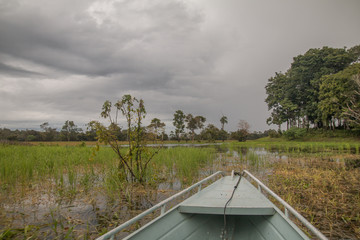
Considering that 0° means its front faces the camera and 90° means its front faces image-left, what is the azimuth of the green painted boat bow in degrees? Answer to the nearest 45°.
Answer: approximately 180°

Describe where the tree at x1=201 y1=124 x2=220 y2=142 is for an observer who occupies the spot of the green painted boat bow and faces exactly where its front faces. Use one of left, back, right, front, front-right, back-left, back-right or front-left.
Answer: front

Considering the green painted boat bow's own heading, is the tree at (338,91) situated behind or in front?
in front

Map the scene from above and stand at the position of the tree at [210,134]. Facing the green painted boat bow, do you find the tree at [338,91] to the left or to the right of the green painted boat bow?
left

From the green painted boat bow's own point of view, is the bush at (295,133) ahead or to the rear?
ahead
